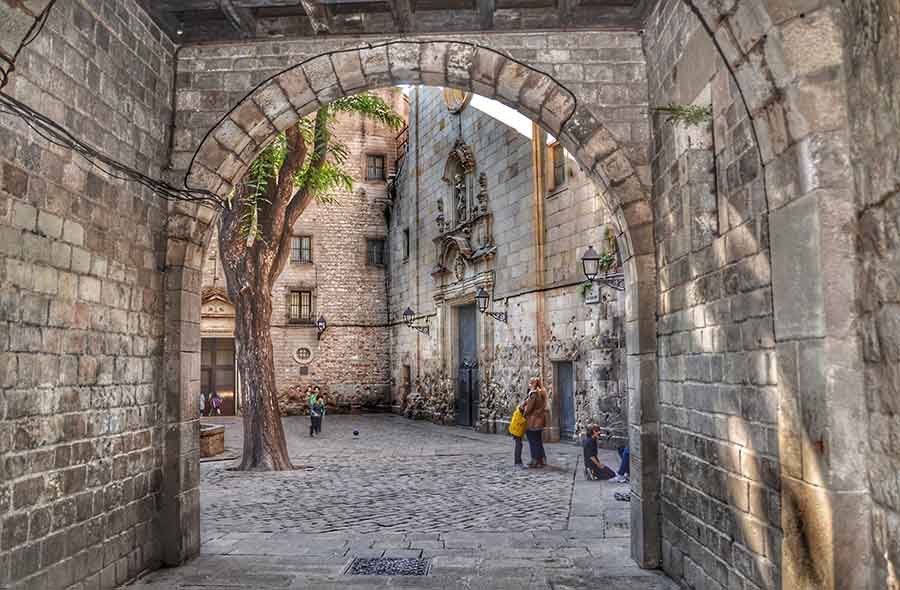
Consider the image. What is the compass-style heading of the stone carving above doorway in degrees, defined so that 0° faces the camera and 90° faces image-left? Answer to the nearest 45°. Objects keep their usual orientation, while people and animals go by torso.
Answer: approximately 45°

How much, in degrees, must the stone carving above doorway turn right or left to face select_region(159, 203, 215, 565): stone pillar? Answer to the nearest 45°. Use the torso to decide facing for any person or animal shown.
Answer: approximately 45° to its left

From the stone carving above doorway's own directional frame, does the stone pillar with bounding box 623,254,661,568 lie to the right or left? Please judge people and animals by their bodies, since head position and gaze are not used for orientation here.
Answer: on its left

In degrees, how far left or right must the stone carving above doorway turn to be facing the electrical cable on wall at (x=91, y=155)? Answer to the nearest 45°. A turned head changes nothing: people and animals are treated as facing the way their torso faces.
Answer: approximately 45° to its left

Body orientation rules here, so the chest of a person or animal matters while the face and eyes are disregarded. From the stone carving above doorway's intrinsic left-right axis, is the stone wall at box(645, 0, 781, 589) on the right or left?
on its left

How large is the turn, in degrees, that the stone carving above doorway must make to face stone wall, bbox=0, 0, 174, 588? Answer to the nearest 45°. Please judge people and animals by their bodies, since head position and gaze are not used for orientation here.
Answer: approximately 45° to its left

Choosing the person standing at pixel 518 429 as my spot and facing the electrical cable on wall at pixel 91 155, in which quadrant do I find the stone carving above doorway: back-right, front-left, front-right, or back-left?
back-right
